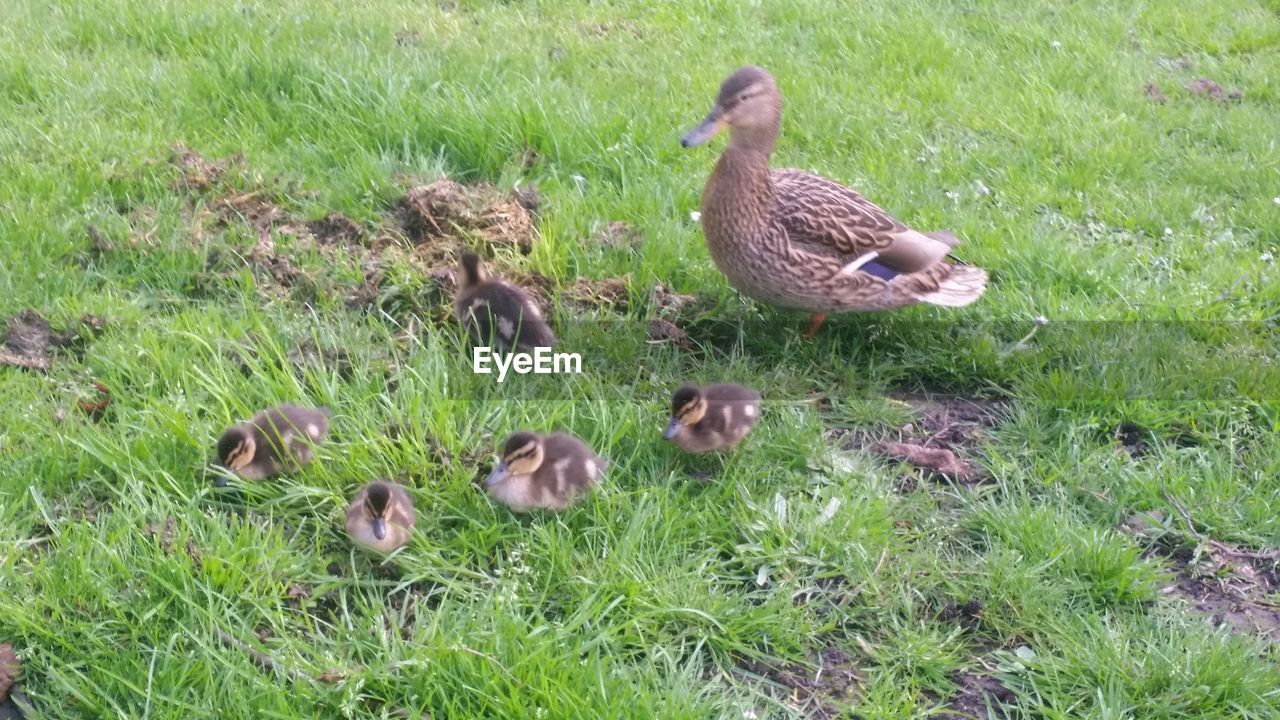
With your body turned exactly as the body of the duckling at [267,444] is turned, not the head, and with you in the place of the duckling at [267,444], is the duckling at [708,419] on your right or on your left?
on your left

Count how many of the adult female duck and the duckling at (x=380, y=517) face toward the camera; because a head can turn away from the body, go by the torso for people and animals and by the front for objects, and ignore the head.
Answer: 1

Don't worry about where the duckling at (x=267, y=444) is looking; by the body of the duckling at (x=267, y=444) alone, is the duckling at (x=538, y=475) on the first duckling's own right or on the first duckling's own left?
on the first duckling's own left

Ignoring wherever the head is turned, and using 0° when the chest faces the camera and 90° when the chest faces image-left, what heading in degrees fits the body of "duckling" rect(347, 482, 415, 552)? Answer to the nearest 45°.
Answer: approximately 0°

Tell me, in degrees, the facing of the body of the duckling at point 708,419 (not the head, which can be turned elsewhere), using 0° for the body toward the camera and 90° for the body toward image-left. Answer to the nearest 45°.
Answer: approximately 45°

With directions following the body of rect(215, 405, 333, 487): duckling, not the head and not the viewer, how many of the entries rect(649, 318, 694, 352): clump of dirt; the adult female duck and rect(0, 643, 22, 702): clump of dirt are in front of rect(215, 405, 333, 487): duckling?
1

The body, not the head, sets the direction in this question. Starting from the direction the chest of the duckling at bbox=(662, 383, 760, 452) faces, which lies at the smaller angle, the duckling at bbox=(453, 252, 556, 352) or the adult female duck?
the duckling

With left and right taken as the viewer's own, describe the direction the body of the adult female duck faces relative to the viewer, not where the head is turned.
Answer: facing to the left of the viewer

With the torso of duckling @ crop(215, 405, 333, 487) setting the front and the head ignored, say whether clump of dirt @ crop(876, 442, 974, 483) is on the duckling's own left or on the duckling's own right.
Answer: on the duckling's own left

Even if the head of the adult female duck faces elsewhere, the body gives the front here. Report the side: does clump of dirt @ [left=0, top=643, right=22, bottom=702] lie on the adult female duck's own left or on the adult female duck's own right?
on the adult female duck's own left

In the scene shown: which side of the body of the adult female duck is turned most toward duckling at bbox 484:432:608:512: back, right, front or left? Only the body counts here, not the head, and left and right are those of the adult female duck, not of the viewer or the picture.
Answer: left

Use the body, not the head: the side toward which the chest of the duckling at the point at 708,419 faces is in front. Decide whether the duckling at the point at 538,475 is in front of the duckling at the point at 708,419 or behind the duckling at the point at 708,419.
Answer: in front
